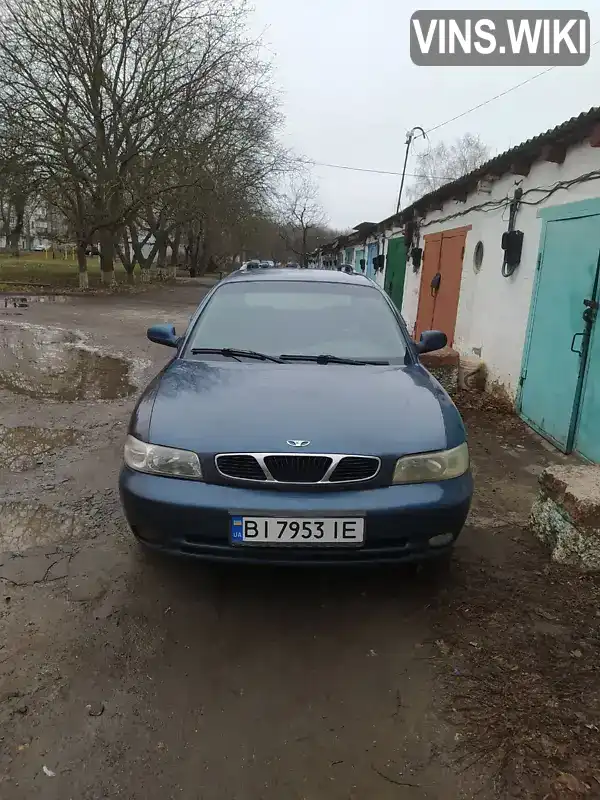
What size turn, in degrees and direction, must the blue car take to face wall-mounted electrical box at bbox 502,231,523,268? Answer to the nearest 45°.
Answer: approximately 135° to its left

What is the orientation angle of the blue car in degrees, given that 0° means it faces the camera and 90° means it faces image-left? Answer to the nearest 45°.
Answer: approximately 0°

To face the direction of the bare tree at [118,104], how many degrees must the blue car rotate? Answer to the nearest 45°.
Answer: approximately 180°
